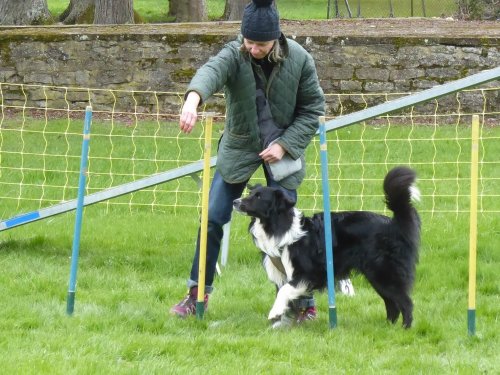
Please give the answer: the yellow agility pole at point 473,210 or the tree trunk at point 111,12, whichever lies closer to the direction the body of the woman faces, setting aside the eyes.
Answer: the yellow agility pole

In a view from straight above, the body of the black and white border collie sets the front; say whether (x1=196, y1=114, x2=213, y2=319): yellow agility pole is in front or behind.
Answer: in front

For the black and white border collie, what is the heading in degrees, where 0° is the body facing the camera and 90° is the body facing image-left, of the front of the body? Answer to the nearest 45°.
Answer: approximately 90°

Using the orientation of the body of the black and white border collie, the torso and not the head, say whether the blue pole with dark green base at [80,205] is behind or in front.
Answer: in front

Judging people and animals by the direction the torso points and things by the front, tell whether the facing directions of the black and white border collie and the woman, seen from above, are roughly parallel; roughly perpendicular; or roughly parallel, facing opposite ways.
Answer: roughly perpendicular

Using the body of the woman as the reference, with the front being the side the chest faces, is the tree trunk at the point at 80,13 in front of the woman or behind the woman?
behind

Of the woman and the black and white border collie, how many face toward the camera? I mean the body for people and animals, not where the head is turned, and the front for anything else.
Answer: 1

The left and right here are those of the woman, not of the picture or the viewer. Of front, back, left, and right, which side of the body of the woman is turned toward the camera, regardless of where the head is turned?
front

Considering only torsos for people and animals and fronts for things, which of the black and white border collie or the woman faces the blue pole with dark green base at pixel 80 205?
the black and white border collie

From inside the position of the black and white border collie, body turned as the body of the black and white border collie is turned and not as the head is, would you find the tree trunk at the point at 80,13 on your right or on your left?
on your right

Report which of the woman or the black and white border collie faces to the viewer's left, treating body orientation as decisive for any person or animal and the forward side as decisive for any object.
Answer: the black and white border collie

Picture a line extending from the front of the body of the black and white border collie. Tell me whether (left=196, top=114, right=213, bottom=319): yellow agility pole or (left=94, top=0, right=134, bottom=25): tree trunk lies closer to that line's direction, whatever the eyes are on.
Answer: the yellow agility pole
